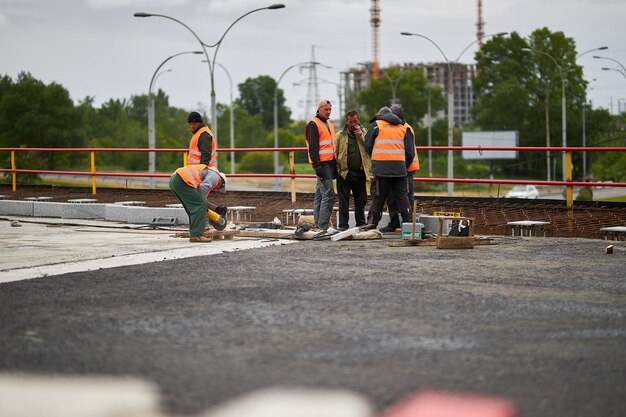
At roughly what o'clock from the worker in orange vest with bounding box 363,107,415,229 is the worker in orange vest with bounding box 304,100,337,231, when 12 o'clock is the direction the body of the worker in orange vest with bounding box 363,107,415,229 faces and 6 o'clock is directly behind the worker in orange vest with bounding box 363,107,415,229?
the worker in orange vest with bounding box 304,100,337,231 is roughly at 9 o'clock from the worker in orange vest with bounding box 363,107,415,229.

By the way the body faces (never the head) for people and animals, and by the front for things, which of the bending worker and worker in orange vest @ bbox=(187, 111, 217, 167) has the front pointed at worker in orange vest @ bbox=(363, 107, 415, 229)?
the bending worker

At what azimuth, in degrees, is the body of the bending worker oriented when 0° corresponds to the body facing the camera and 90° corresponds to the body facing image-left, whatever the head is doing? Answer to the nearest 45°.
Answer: approximately 270°

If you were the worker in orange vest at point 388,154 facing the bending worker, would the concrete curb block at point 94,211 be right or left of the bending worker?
right

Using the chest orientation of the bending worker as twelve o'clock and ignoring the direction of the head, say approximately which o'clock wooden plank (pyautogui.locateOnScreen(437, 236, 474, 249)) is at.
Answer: The wooden plank is roughly at 1 o'clock from the bending worker.

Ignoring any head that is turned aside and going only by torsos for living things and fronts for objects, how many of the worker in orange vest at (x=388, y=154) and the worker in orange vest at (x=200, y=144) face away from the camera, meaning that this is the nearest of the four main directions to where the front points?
1

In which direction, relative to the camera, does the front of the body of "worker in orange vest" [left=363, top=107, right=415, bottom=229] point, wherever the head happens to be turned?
away from the camera
